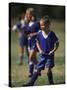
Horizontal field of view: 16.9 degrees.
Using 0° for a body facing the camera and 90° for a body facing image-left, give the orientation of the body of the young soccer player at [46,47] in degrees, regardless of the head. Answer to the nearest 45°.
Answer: approximately 45°
